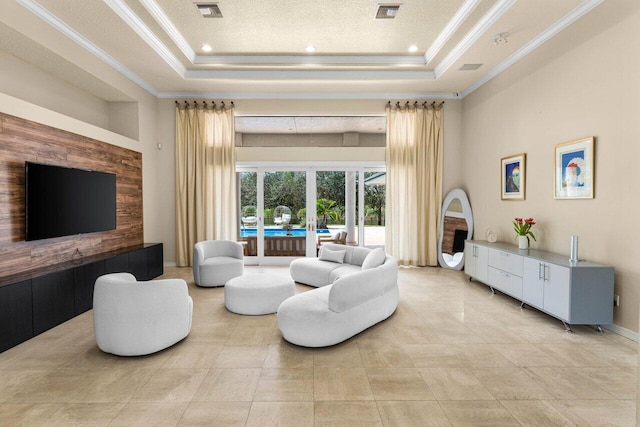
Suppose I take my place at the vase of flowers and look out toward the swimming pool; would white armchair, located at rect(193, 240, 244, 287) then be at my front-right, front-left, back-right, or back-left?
front-left

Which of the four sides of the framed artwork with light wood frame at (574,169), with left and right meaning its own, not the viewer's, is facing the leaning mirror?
right

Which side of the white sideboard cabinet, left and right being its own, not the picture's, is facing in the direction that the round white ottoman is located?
front

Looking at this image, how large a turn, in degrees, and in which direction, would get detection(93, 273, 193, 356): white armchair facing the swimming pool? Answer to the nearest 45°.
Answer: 0° — it already faces it

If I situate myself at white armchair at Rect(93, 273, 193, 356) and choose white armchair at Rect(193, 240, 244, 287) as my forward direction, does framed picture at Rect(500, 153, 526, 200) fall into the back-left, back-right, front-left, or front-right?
front-right

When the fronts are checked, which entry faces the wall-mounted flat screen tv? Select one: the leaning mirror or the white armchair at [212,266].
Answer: the leaning mirror

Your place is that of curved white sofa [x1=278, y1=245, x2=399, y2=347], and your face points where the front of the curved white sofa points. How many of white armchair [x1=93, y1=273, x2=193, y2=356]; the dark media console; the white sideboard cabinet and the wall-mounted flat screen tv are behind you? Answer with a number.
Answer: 1

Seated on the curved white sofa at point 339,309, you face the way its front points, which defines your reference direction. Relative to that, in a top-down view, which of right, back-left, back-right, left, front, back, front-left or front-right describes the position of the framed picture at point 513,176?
back-right

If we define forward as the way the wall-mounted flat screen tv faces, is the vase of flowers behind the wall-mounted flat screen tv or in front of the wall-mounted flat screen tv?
in front

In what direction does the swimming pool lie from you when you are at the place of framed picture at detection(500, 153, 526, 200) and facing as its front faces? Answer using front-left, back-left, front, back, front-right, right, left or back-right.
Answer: front-right

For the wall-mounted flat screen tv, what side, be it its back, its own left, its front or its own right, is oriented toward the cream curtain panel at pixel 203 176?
left

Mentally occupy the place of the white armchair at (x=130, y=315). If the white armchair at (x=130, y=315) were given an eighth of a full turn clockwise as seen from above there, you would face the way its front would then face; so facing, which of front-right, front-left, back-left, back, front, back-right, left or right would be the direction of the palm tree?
front-left

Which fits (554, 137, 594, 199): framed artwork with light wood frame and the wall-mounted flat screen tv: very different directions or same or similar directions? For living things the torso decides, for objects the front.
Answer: very different directions

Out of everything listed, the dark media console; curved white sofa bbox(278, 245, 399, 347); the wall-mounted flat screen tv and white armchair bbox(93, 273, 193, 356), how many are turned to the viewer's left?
1
